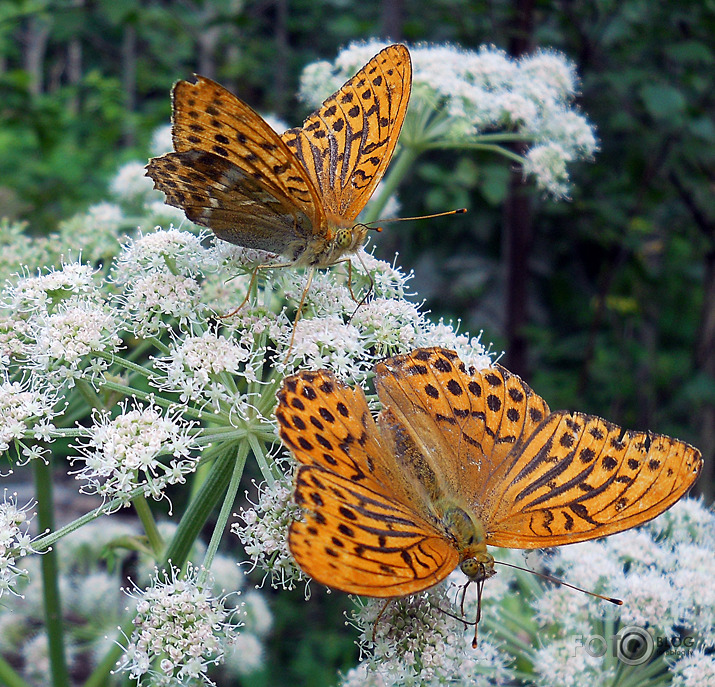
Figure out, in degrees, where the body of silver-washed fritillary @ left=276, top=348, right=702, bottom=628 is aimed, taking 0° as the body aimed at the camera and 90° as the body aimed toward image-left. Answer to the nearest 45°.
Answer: approximately 315°

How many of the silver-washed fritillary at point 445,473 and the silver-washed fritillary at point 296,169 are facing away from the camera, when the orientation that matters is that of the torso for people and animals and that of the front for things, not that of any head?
0

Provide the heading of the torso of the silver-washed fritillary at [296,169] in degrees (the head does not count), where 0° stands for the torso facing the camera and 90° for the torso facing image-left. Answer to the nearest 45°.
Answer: approximately 315°
